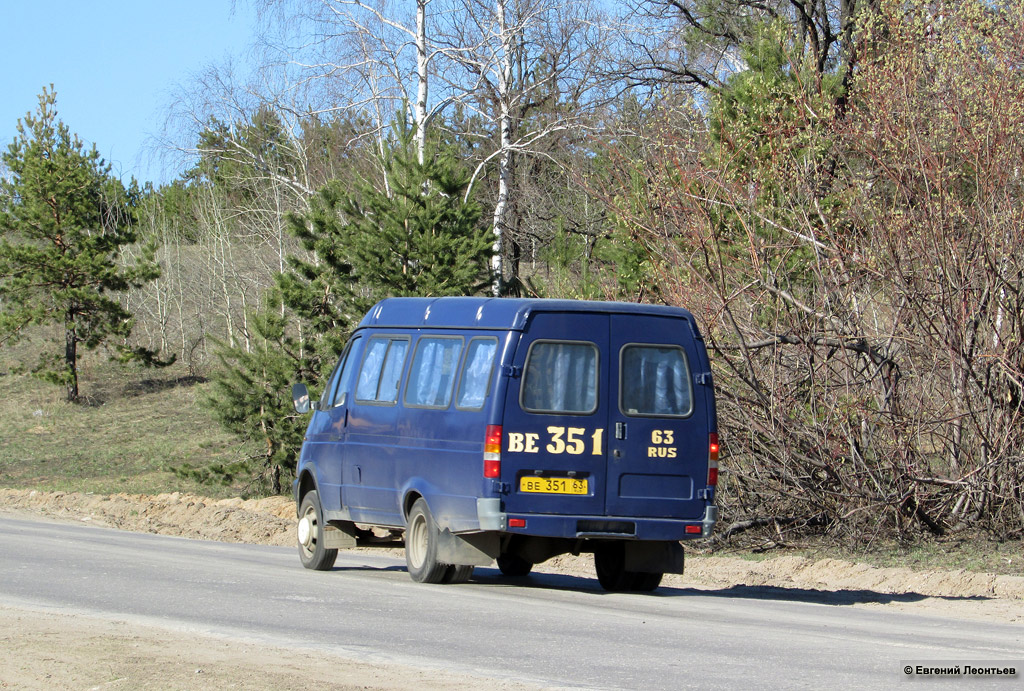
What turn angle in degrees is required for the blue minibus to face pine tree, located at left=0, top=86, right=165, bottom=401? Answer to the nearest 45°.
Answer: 0° — it already faces it

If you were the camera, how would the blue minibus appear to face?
facing away from the viewer and to the left of the viewer

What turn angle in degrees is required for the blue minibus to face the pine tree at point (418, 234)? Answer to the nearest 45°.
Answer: approximately 45° to its right
